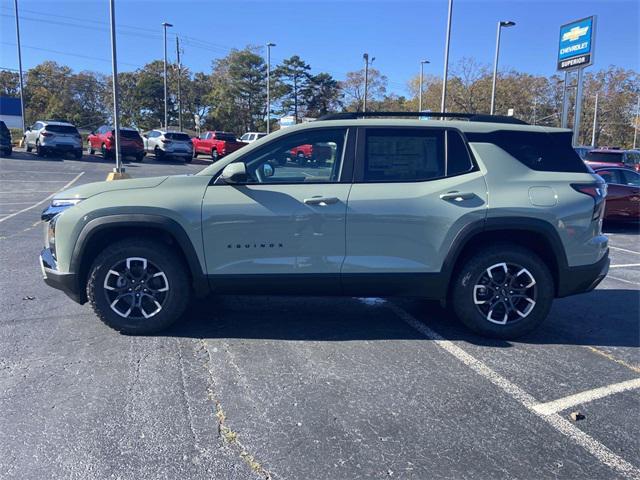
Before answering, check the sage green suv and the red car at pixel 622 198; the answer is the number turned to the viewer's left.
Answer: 2

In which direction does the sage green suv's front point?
to the viewer's left

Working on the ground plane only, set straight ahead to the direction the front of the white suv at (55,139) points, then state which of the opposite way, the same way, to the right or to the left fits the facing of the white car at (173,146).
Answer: the same way

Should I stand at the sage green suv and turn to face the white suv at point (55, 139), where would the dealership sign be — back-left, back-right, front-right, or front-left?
front-right

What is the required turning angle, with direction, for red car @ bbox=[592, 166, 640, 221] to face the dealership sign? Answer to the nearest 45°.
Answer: approximately 90° to its right

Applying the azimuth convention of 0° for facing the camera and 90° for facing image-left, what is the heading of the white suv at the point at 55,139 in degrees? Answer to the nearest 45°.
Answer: approximately 135°

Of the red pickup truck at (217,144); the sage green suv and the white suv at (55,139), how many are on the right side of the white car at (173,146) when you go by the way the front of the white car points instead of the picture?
1

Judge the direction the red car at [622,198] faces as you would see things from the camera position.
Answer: facing to the left of the viewer

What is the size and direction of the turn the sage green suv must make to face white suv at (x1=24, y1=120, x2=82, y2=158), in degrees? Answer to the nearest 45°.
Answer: approximately 45° to its right

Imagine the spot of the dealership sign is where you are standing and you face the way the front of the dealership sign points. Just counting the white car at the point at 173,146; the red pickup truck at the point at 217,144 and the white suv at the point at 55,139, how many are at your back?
0

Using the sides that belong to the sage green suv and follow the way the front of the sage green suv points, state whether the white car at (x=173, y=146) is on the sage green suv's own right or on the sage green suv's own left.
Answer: on the sage green suv's own right

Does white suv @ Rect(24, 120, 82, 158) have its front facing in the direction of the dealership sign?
no

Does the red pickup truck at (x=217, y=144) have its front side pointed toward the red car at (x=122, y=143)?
no
